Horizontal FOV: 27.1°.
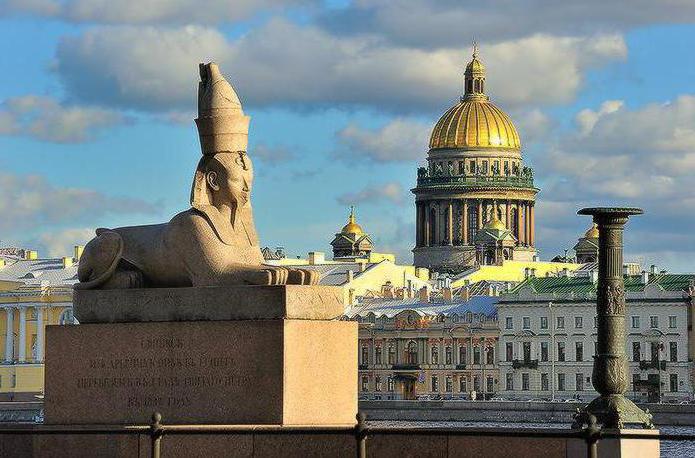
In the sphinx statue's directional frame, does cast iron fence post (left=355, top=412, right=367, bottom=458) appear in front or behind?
in front

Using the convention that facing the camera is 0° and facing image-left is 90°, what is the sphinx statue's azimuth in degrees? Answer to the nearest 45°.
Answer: approximately 315°
